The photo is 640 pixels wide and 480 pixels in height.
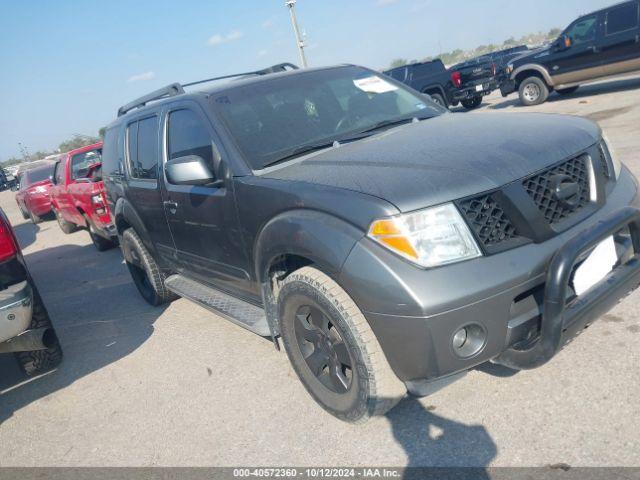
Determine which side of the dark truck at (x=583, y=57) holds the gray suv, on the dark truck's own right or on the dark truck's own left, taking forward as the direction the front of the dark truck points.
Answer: on the dark truck's own left

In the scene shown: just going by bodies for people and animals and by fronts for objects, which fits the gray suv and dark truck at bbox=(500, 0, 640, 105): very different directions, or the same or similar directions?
very different directions

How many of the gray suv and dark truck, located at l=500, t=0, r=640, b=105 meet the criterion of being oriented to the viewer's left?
1

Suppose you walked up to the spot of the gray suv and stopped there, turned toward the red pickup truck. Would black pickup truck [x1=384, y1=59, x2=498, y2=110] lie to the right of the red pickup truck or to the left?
right

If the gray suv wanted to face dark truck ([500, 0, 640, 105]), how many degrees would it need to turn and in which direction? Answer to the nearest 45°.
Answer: approximately 90° to its left

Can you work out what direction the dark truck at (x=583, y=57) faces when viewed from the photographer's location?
facing to the left of the viewer

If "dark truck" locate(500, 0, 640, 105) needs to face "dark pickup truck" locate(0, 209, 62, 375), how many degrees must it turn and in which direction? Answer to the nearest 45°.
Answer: approximately 90° to its left

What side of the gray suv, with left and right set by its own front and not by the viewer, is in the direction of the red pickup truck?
back

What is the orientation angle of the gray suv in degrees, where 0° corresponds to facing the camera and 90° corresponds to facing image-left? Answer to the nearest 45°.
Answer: approximately 315°

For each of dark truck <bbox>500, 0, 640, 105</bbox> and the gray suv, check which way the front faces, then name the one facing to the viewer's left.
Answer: the dark truck
